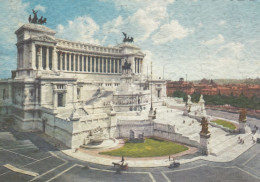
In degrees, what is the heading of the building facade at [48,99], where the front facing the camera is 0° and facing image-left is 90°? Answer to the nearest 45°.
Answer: approximately 315°

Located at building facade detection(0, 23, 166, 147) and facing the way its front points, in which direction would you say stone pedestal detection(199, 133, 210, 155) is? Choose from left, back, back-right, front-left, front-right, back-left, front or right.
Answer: front
